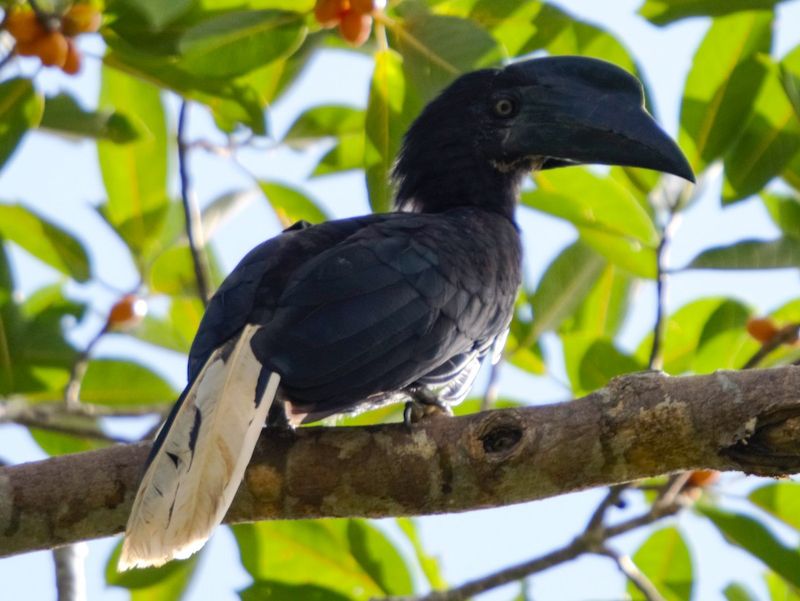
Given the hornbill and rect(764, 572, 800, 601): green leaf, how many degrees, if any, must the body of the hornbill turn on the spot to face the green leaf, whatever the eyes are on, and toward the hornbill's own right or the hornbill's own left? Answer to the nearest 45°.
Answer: approximately 45° to the hornbill's own right

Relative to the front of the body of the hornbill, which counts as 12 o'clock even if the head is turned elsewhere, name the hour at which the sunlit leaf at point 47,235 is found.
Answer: The sunlit leaf is roughly at 9 o'clock from the hornbill.

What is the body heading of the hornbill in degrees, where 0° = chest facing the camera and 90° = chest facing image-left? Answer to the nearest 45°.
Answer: approximately 225°

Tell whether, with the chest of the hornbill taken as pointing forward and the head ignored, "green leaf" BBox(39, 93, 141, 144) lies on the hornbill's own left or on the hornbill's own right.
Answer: on the hornbill's own left

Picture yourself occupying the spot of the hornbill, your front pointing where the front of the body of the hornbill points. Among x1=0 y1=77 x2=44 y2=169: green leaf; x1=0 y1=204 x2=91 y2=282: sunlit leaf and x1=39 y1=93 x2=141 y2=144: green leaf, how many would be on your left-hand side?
3

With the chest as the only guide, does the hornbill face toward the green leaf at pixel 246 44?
no

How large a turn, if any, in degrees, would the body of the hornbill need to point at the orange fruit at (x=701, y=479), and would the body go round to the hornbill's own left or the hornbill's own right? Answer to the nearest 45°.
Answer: approximately 45° to the hornbill's own right

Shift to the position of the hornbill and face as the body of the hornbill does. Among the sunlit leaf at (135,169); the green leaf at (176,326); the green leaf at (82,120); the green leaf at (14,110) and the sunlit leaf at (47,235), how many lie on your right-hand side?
0

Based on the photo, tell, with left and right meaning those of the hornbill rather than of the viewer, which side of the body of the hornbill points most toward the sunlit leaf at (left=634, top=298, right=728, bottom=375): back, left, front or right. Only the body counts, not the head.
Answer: front

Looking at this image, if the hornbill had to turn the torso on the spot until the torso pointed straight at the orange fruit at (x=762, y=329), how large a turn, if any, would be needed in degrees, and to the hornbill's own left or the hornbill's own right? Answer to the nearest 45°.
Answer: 0° — it already faces it
